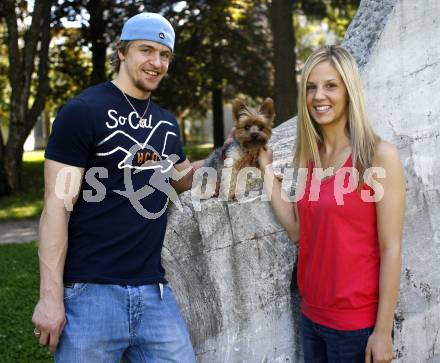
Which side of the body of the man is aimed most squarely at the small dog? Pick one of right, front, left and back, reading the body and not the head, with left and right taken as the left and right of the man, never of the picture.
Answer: left

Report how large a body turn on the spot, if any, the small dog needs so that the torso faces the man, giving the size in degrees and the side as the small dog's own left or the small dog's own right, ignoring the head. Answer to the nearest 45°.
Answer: approximately 90° to the small dog's own right

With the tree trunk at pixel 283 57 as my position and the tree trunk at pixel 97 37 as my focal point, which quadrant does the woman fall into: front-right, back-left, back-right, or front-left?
back-left

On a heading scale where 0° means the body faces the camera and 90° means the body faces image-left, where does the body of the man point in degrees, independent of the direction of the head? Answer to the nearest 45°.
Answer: approximately 315°

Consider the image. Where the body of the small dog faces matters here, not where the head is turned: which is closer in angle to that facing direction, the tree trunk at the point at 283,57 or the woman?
the woman

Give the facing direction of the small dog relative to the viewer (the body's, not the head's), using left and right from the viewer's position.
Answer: facing the viewer and to the right of the viewer

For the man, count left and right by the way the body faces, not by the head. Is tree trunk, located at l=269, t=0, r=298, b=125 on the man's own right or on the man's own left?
on the man's own left

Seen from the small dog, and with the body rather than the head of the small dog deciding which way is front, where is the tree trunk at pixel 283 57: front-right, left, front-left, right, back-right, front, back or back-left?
back-left

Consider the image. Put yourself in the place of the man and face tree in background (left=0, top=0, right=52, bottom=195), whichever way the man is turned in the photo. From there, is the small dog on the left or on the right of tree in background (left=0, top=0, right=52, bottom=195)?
right

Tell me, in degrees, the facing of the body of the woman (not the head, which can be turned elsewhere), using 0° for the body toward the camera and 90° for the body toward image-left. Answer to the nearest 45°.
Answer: approximately 45°

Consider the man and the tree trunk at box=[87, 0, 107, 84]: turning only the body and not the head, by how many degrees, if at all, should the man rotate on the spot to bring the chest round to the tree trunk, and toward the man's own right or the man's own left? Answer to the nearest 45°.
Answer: approximately 135° to the man's own left

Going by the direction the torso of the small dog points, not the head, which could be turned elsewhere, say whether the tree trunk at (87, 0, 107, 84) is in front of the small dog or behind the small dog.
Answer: behind

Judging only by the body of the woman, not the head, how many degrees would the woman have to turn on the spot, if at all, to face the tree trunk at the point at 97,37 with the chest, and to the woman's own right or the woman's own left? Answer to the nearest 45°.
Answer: approximately 90° to the woman's own right
